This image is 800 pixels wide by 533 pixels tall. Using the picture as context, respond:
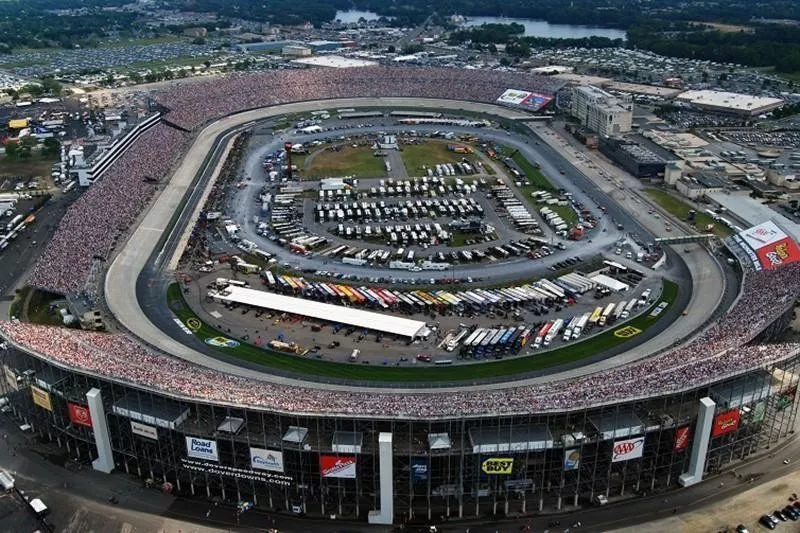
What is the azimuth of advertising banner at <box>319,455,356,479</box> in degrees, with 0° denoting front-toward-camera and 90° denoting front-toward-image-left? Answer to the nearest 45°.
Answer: approximately 0°

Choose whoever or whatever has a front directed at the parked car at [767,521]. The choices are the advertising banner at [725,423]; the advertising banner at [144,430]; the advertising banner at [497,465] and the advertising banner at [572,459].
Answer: the advertising banner at [725,423]

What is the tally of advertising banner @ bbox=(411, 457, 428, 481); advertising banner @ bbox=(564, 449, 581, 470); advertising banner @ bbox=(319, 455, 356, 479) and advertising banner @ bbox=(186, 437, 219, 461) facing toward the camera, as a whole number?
4

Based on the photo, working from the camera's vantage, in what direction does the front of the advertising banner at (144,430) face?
facing the viewer and to the left of the viewer

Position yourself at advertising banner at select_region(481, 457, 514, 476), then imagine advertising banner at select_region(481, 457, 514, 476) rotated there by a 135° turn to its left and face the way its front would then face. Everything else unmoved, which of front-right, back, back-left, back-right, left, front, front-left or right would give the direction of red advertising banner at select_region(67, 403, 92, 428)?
back-left

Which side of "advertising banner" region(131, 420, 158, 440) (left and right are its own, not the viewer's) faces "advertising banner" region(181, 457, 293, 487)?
left

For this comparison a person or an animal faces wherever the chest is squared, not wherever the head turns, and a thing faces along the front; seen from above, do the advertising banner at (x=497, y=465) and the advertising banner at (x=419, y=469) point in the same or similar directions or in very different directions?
same or similar directions

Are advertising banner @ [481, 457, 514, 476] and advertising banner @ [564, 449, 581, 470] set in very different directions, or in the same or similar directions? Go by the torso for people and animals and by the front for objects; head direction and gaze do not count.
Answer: same or similar directions

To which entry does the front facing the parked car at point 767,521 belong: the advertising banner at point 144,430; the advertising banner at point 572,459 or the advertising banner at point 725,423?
the advertising banner at point 725,423

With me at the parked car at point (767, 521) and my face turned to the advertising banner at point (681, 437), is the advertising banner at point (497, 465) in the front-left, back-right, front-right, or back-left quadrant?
front-left

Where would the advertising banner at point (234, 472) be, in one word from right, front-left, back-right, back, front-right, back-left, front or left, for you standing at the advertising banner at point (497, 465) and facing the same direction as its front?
right

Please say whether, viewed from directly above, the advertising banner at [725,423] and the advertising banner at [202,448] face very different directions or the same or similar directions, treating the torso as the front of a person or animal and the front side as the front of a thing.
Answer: same or similar directions

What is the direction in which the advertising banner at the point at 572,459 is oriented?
toward the camera

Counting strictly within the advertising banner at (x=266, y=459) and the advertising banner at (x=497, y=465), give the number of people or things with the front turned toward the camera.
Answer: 2

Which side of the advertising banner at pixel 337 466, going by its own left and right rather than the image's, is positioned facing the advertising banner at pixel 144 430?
right

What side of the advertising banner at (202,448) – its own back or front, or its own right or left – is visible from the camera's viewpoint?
front

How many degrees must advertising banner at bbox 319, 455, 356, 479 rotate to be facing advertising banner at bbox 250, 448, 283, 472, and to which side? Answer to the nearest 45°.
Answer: approximately 90° to its right

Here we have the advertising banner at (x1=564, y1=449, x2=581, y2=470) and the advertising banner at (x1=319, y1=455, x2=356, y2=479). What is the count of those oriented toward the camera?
2

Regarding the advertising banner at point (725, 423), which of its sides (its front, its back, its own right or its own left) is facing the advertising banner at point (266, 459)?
right
